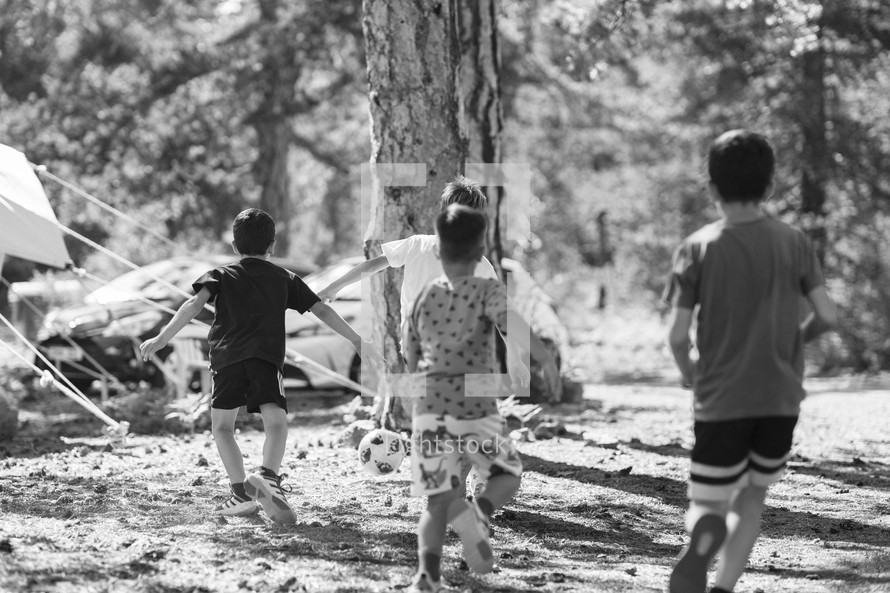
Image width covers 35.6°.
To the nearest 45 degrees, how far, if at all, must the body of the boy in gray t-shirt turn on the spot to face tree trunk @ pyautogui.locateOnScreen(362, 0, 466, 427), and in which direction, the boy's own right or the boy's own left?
approximately 45° to the boy's own left

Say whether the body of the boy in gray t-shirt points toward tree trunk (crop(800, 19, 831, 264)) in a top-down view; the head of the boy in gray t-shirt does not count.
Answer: yes

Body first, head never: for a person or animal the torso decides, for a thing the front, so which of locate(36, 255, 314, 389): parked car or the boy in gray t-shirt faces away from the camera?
the boy in gray t-shirt

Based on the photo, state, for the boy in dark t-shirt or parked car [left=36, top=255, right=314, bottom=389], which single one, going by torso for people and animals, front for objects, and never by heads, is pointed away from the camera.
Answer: the boy in dark t-shirt

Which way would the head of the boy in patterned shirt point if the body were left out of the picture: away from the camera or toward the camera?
away from the camera

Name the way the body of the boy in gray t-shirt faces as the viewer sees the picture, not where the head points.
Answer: away from the camera

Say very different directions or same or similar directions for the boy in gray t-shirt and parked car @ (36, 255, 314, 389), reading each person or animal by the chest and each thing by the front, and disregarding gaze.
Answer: very different directions

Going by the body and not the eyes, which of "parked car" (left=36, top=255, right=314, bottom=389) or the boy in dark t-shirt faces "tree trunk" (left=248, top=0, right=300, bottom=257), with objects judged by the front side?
the boy in dark t-shirt

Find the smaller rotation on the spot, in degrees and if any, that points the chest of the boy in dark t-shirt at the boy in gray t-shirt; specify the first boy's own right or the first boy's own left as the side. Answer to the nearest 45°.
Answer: approximately 135° to the first boy's own right

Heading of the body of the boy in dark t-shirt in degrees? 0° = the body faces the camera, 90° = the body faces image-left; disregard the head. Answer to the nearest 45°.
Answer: approximately 180°

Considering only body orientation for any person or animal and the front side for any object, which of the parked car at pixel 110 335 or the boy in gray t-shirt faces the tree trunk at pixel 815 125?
the boy in gray t-shirt

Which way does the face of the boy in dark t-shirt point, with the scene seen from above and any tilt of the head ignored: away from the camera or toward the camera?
away from the camera

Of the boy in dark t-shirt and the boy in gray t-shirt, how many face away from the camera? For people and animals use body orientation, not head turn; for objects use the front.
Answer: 2
